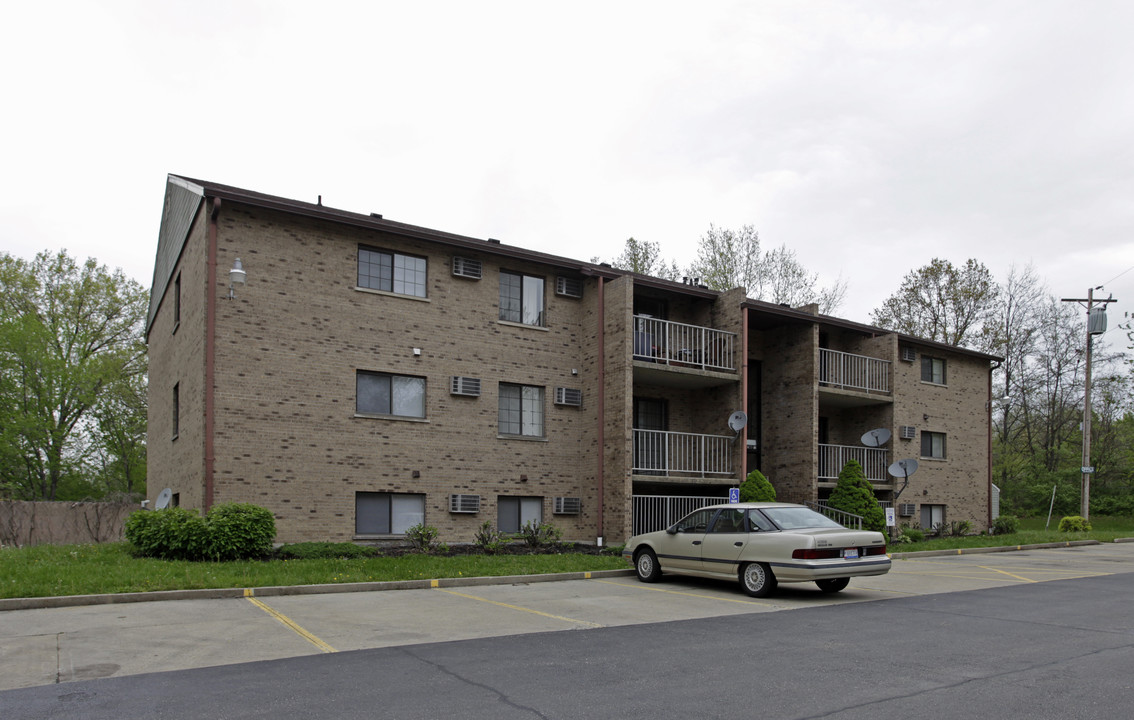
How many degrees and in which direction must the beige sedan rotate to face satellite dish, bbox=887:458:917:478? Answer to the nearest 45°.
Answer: approximately 45° to its right

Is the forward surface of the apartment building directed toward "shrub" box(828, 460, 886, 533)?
no

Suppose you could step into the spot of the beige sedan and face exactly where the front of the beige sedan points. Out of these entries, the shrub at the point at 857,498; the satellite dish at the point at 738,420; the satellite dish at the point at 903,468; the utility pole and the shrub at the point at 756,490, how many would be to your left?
0

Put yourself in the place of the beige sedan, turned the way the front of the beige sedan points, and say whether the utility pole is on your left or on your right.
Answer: on your right

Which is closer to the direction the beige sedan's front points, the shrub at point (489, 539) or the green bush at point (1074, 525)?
the shrub

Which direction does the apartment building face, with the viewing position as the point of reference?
facing the viewer and to the right of the viewer

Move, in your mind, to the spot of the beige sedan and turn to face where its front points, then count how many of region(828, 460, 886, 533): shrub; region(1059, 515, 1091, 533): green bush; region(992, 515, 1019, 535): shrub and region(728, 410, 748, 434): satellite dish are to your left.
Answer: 0

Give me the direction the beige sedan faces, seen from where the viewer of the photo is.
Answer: facing away from the viewer and to the left of the viewer

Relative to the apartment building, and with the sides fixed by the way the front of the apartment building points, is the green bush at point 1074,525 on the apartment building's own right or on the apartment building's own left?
on the apartment building's own left

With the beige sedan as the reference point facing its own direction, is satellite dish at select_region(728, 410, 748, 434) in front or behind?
in front

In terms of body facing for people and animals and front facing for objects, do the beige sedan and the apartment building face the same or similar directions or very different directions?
very different directions

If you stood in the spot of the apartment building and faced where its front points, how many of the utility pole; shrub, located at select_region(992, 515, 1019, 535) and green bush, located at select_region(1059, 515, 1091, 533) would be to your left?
3

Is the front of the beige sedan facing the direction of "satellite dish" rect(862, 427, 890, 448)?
no

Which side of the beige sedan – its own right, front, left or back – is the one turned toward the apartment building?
front

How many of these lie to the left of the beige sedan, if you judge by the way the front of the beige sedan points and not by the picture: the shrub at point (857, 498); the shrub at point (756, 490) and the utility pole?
0

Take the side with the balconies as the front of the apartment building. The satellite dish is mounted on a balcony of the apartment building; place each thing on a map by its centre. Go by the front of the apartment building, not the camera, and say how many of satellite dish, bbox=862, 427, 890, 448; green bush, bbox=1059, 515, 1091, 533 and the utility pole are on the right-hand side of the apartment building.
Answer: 0
